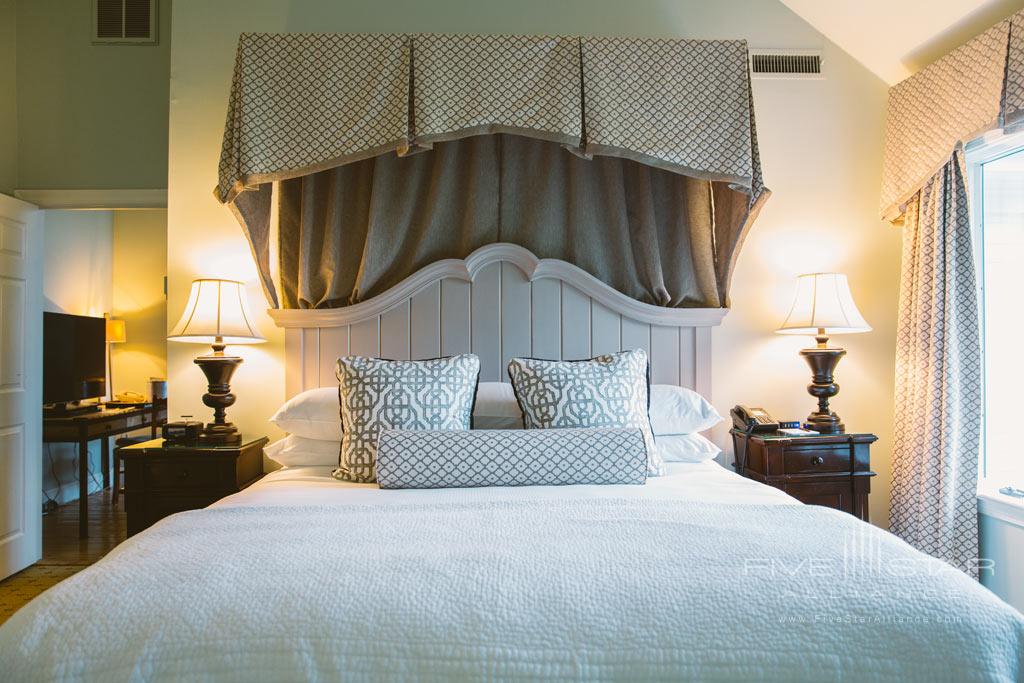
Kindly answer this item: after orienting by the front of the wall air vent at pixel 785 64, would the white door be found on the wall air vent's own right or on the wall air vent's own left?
on the wall air vent's own right

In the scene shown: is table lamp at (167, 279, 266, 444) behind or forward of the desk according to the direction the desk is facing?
forward

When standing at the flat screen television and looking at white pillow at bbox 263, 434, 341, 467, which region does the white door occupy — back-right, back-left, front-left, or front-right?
front-right

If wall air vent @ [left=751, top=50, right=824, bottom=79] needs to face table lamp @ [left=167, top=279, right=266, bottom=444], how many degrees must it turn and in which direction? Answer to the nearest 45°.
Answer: approximately 45° to its right

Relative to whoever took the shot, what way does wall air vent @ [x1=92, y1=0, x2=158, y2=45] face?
facing the viewer

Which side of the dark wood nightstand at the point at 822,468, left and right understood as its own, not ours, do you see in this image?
front

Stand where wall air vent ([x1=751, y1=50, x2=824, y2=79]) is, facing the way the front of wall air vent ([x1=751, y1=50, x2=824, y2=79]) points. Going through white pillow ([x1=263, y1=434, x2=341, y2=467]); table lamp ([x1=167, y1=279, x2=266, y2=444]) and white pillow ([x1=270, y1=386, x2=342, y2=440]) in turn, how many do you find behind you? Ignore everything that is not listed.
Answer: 0

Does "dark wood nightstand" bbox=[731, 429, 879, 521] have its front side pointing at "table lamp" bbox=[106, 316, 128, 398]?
no

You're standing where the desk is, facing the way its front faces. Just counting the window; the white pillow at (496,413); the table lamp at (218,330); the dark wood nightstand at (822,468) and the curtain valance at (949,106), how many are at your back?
0

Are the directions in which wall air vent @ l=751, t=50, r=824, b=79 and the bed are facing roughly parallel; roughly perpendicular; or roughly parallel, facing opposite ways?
roughly parallel

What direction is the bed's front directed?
toward the camera

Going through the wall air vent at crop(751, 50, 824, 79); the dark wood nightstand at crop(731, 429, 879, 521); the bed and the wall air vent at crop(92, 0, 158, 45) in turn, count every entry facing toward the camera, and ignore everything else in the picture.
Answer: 4

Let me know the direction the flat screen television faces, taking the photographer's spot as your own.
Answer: facing the viewer and to the right of the viewer

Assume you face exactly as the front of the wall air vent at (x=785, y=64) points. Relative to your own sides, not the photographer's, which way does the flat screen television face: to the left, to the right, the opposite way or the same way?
to the left
